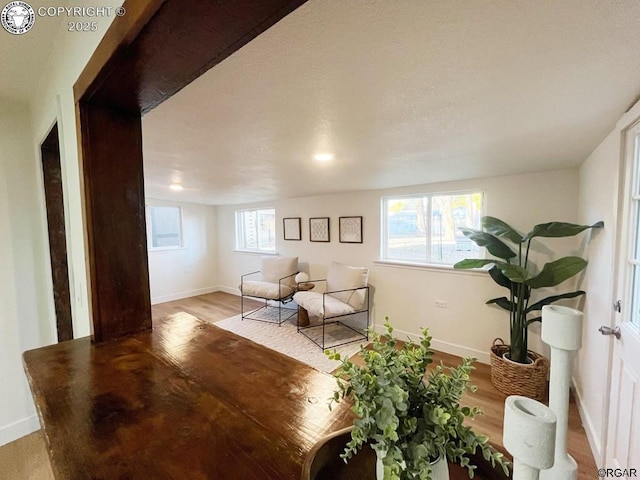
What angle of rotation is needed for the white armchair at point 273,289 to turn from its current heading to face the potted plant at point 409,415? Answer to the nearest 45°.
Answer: approximately 45° to its left

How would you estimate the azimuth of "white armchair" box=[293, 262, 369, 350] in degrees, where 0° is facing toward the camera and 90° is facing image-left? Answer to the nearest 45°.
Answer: approximately 45°

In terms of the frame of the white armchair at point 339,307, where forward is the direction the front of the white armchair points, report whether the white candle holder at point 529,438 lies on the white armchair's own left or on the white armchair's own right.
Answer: on the white armchair's own left

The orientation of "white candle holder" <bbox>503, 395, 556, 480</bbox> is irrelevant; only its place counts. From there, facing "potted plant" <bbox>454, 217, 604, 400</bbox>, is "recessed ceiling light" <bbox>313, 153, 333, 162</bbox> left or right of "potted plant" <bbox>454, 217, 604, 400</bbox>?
left

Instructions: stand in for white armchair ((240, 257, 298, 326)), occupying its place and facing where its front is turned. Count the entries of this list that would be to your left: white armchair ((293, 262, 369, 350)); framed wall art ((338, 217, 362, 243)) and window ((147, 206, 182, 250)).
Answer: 2

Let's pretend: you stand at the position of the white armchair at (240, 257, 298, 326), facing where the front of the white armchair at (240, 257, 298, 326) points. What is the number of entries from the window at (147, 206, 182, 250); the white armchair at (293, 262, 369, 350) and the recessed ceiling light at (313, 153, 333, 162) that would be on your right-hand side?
1

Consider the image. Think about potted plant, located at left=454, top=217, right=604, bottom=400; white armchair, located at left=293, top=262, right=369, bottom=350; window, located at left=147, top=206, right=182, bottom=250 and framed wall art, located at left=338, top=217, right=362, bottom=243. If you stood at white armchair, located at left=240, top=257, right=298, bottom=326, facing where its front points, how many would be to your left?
3

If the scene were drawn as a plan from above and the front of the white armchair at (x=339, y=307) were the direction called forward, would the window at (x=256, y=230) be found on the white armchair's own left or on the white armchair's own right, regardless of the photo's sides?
on the white armchair's own right

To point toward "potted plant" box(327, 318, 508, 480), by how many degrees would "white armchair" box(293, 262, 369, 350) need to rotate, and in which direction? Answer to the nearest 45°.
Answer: approximately 45° to its left

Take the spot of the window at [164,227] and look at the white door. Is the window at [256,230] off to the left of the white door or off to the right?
left

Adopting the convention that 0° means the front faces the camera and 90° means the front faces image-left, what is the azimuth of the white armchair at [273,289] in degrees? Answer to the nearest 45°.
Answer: approximately 45°
